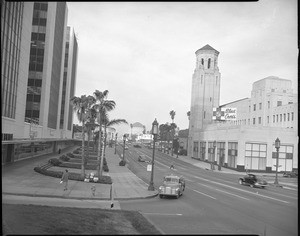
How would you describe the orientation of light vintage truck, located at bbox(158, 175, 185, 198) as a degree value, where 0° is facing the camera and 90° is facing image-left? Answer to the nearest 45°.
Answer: approximately 45°

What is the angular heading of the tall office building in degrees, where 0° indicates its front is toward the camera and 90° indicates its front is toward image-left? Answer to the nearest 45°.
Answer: approximately 315°

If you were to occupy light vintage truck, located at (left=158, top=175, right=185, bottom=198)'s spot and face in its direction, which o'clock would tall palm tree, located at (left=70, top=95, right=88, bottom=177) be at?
The tall palm tree is roughly at 3 o'clock from the light vintage truck.

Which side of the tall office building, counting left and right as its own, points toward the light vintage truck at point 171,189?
front

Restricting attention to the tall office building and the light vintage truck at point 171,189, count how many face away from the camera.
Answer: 0

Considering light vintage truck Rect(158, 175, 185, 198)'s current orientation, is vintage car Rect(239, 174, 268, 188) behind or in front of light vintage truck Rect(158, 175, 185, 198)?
behind

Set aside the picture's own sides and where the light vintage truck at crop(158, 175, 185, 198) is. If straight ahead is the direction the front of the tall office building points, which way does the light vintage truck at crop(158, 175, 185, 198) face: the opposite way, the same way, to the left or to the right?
to the right

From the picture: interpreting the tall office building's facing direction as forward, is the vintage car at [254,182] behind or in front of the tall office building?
in front
